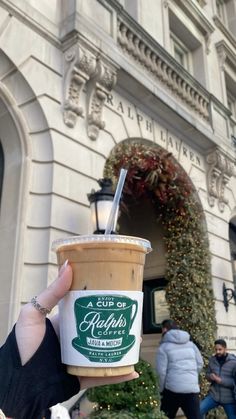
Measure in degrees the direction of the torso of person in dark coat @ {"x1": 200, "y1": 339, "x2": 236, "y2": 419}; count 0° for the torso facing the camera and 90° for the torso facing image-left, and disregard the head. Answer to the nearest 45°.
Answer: approximately 45°
